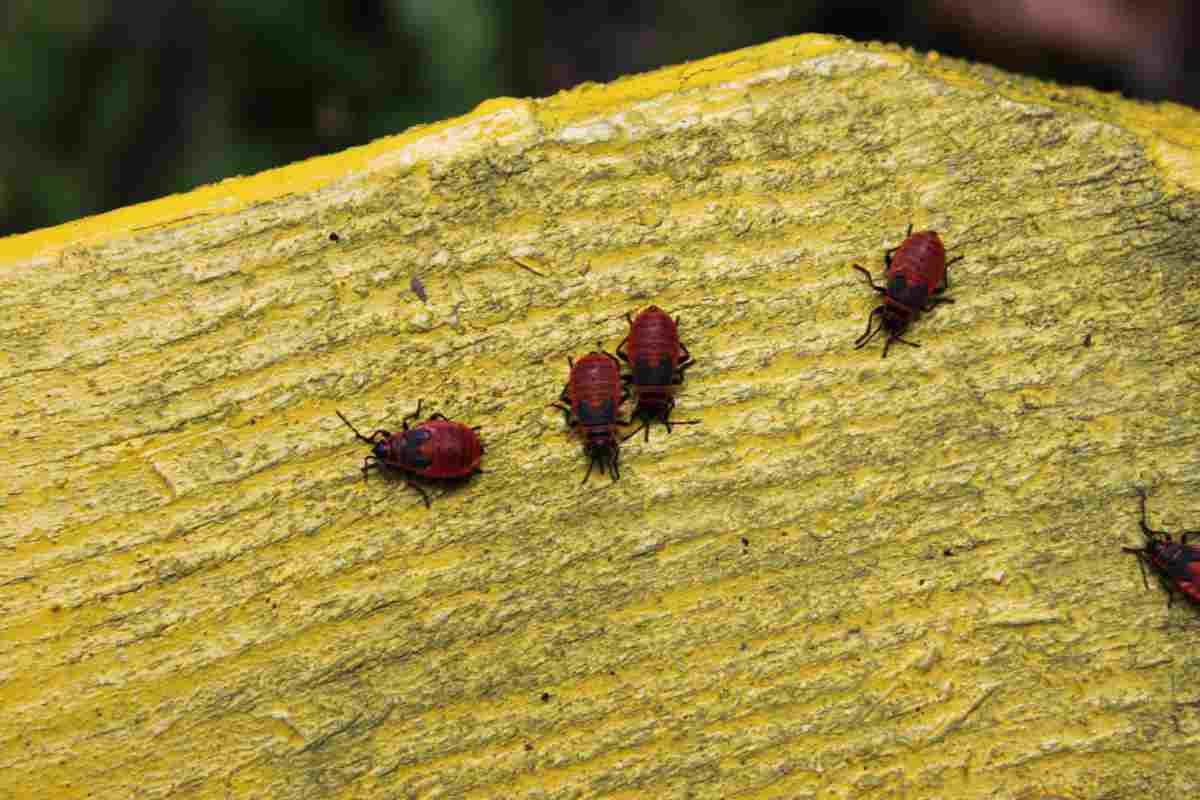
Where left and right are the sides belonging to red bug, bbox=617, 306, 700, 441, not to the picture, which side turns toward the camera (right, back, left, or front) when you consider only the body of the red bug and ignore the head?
front

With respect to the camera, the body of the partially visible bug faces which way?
to the viewer's left

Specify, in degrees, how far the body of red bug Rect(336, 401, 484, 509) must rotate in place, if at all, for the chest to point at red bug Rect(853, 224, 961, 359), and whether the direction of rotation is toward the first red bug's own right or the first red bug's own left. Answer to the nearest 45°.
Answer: approximately 180°

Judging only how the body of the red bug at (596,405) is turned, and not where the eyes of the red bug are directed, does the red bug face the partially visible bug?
no

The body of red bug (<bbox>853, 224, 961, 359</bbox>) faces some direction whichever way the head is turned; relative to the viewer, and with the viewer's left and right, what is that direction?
facing the viewer and to the left of the viewer

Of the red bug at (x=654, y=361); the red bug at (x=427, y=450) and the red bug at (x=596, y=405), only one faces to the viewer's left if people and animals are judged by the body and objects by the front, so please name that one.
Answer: the red bug at (x=427, y=450)

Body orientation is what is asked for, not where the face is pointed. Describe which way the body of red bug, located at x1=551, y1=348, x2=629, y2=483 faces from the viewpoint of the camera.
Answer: toward the camera

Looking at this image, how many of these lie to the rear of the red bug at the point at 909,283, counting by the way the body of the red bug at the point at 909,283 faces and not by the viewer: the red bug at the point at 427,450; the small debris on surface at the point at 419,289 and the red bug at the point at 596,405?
0

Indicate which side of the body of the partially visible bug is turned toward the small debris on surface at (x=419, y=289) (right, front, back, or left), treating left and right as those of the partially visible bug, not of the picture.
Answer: front

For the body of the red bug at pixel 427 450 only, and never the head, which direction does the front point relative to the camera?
to the viewer's left

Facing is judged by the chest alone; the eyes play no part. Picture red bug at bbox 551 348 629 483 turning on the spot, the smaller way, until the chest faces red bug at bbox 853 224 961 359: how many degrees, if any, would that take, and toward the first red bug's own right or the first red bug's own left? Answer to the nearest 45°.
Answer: approximately 90° to the first red bug's own left
